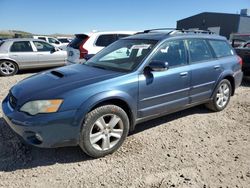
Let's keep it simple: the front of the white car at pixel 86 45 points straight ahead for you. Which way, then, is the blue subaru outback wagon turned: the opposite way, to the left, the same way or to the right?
the opposite way

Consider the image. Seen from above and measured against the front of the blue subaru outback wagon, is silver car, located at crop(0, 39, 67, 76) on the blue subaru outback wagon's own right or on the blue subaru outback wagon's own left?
on the blue subaru outback wagon's own right

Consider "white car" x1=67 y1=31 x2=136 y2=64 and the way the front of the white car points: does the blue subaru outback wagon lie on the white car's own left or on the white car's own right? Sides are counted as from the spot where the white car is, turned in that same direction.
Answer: on the white car's own right

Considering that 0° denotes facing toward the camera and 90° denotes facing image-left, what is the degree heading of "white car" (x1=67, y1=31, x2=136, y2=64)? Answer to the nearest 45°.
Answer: approximately 225°

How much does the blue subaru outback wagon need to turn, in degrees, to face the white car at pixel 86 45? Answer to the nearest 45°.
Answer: approximately 135° to its right

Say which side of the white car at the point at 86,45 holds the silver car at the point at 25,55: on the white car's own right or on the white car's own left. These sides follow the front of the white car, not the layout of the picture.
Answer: on the white car's own left

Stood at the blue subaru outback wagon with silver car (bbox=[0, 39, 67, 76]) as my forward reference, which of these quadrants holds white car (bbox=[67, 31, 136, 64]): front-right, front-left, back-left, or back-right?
front-right

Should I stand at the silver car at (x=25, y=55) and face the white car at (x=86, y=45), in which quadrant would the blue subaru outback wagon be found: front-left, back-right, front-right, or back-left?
front-right

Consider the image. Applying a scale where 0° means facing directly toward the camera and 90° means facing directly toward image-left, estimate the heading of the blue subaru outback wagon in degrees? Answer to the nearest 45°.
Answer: approximately 45°
